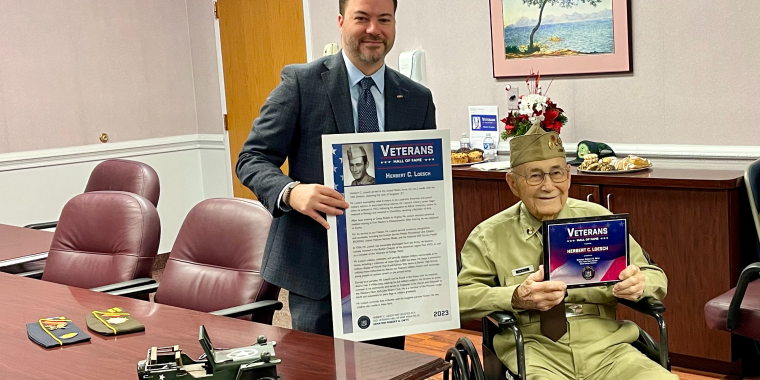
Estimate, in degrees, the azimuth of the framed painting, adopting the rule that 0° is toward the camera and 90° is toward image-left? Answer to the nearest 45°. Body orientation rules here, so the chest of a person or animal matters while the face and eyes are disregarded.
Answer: approximately 0°

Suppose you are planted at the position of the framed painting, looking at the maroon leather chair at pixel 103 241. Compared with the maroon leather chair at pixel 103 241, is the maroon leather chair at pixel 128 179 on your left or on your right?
right

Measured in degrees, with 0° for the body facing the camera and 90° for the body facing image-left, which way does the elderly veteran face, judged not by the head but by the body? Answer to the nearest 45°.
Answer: approximately 0°

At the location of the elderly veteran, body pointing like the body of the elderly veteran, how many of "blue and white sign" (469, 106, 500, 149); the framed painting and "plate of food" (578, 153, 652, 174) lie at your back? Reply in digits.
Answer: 3

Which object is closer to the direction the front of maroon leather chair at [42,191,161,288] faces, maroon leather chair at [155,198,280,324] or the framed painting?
the maroon leather chair

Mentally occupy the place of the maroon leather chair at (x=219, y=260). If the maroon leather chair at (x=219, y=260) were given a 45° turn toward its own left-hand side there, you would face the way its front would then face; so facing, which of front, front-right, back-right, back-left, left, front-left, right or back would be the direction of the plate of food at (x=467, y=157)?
back-left

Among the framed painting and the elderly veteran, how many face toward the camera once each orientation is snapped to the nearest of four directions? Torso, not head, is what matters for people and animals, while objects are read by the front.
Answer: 2

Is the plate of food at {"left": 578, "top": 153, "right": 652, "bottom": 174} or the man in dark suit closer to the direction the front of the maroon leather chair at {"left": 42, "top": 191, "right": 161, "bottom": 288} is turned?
the man in dark suit
